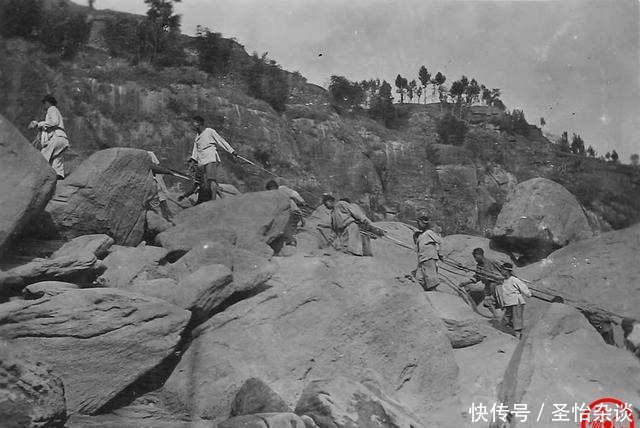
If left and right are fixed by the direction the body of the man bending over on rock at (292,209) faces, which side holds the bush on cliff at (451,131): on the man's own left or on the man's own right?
on the man's own right

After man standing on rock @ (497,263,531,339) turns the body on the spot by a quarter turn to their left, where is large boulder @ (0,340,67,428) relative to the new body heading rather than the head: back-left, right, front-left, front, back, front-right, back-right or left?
right

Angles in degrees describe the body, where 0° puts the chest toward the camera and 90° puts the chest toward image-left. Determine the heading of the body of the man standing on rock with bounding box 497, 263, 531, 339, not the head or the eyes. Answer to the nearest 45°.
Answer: approximately 45°

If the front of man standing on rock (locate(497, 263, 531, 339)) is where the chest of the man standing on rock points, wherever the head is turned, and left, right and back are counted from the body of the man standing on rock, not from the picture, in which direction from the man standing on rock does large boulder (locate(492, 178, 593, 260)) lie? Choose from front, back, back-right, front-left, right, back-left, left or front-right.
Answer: back-right

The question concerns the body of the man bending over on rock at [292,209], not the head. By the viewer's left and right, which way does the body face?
facing to the left of the viewer

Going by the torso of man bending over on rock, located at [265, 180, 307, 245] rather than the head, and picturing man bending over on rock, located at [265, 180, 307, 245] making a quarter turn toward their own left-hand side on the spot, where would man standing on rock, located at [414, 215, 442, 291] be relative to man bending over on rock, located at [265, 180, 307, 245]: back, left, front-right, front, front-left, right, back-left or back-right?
front-left

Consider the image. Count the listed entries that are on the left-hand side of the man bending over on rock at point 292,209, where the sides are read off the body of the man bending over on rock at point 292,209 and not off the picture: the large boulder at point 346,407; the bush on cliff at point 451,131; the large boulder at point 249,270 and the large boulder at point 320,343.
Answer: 3

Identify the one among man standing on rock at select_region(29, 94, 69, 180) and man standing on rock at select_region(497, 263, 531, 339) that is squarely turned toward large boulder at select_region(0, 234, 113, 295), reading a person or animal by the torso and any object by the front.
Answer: man standing on rock at select_region(497, 263, 531, 339)
